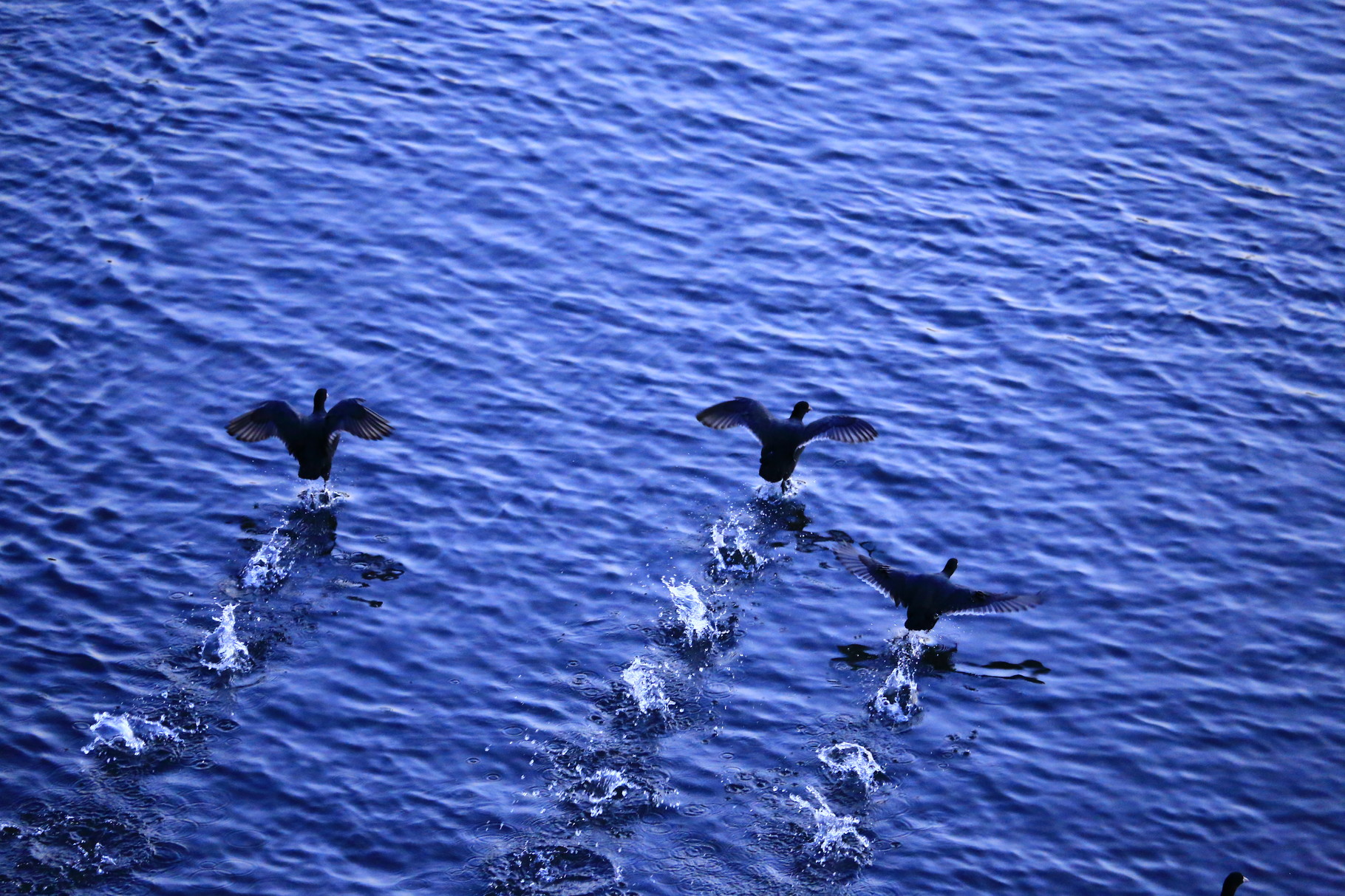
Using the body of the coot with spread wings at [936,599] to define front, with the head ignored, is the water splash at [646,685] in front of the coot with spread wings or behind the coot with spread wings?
behind

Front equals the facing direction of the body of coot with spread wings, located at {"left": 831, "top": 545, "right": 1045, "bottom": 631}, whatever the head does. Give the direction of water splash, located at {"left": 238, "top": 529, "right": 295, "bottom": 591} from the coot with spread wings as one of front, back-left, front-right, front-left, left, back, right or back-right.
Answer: back-left

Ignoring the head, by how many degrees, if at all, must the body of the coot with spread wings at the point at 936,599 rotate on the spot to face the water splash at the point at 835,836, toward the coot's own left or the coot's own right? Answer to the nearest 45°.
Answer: approximately 135° to the coot's own right

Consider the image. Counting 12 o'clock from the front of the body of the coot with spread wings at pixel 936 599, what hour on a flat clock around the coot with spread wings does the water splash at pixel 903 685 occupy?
The water splash is roughly at 5 o'clock from the coot with spread wings.

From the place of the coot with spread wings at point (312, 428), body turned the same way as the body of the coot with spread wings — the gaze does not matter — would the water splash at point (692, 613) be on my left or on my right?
on my right

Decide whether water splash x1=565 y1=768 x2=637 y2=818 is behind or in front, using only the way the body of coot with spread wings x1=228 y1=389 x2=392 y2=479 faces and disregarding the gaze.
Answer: behind

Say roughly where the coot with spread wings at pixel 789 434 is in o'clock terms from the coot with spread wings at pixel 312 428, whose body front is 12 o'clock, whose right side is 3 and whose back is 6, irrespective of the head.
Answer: the coot with spread wings at pixel 789 434 is roughly at 3 o'clock from the coot with spread wings at pixel 312 428.

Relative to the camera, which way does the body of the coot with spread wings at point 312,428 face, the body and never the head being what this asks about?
away from the camera

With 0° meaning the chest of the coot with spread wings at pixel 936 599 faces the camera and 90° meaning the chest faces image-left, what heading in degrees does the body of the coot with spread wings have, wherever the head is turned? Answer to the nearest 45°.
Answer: approximately 225°

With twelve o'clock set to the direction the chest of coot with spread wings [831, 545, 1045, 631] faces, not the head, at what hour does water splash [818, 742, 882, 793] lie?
The water splash is roughly at 5 o'clock from the coot with spread wings.
